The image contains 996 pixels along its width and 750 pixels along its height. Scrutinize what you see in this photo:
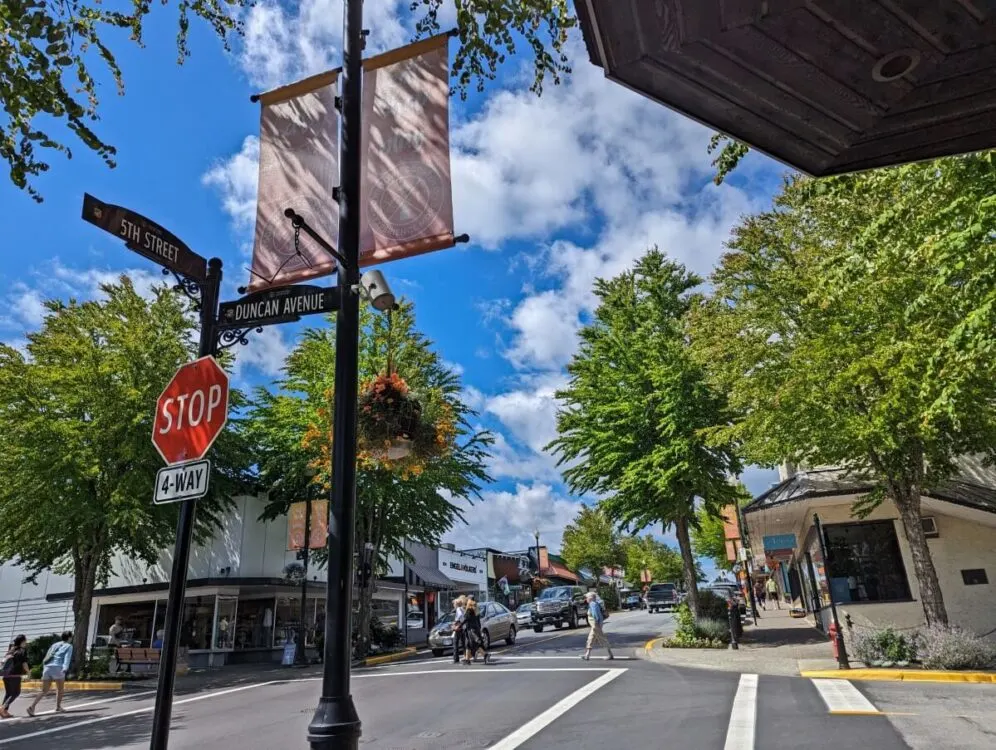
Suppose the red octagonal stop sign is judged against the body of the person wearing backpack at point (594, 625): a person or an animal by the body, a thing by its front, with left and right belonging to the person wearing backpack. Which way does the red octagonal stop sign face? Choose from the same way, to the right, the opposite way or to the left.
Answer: to the left

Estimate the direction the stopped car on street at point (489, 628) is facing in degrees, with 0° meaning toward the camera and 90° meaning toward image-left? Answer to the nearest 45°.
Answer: approximately 45°

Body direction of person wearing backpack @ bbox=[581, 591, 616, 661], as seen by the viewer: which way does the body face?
to the viewer's left

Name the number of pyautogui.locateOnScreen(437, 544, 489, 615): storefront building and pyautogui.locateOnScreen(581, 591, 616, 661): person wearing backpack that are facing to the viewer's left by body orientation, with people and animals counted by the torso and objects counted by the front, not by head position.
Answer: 1

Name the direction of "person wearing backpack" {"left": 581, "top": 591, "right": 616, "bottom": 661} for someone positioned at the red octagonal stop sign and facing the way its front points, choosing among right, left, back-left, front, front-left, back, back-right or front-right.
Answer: back

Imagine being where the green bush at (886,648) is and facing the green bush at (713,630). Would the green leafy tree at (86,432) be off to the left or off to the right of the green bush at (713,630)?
left

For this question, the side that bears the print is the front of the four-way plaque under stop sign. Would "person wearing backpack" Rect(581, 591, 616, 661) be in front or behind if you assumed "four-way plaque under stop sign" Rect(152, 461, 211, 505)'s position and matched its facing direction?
behind

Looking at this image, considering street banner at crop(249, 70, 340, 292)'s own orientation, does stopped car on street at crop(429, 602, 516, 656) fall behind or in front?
behind
